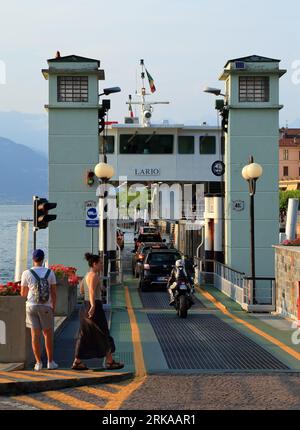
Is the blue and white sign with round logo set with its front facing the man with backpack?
yes

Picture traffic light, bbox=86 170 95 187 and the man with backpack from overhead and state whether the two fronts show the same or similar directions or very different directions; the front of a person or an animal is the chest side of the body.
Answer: very different directions

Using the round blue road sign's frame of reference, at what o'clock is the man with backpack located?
The man with backpack is roughly at 12 o'clock from the round blue road sign.

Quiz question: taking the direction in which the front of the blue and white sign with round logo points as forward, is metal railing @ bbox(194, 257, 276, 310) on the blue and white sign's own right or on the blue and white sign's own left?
on the blue and white sign's own left
